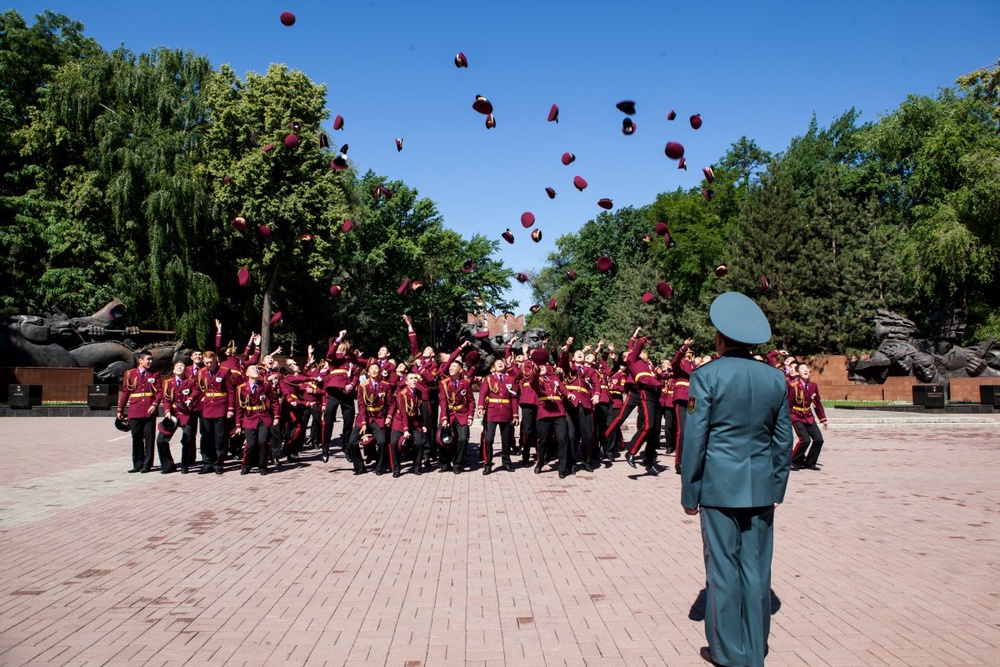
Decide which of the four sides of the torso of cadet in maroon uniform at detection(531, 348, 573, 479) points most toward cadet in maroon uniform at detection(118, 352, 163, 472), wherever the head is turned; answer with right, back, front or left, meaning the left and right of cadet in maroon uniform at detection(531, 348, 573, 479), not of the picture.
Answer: right

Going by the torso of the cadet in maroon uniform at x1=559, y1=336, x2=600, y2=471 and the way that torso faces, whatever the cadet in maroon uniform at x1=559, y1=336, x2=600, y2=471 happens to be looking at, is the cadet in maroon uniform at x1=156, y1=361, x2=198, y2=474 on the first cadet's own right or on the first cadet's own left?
on the first cadet's own right

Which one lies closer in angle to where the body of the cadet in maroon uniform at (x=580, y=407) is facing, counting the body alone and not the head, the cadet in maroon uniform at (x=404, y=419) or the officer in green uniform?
the officer in green uniform

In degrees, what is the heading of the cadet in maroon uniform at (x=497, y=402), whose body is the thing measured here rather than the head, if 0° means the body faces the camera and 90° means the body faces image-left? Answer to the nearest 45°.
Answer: approximately 0°

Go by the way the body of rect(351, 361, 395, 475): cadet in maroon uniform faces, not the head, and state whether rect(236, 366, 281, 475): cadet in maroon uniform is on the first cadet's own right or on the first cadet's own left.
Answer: on the first cadet's own right

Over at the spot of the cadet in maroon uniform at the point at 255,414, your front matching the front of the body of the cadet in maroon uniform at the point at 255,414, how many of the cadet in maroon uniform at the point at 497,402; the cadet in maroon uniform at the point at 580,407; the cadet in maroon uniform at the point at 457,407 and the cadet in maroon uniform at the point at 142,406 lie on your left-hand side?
3

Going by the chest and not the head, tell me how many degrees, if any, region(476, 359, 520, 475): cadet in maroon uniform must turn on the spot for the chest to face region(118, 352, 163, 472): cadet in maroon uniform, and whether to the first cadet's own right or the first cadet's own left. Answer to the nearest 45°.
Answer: approximately 90° to the first cadet's own right

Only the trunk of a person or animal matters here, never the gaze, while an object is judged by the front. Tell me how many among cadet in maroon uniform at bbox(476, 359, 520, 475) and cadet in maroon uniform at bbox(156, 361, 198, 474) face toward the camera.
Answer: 2

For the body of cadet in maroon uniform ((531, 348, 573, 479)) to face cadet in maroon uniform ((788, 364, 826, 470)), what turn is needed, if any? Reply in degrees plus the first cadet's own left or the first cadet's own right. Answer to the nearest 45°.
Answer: approximately 90° to the first cadet's own left

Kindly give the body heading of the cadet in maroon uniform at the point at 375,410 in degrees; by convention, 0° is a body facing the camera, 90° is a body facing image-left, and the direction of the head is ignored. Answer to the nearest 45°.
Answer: approximately 0°

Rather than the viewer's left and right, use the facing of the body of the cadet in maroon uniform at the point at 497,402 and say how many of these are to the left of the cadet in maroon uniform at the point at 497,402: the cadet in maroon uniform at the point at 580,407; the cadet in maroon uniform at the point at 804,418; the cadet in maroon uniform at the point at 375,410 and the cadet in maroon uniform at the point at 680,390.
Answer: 3
